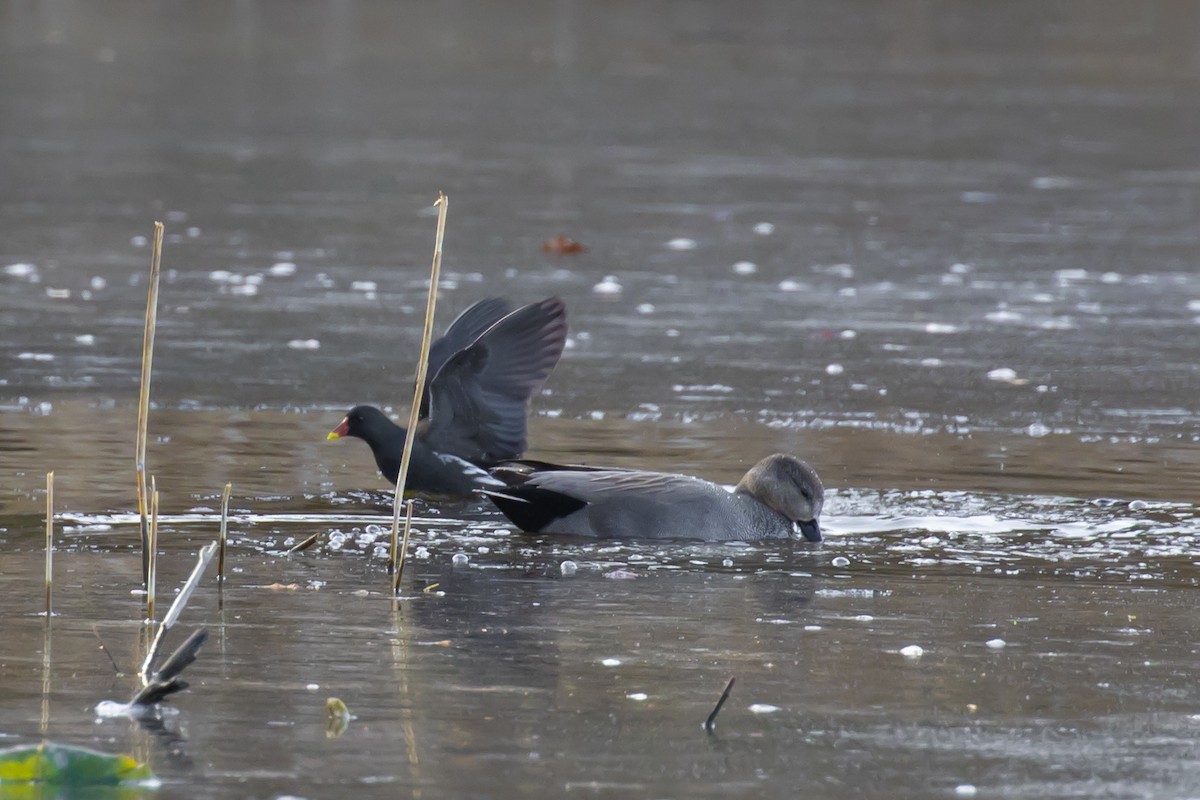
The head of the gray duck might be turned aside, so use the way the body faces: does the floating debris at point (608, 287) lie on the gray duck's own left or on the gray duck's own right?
on the gray duck's own left

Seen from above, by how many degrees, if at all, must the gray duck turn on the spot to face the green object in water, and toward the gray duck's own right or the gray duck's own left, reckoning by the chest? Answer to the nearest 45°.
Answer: approximately 135° to the gray duck's own right

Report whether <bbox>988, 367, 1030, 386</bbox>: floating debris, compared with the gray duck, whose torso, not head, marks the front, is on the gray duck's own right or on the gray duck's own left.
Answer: on the gray duck's own left

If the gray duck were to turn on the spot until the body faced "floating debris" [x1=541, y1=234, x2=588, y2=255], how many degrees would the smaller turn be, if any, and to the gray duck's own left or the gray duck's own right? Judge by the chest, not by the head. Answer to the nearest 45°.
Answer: approximately 90° to the gray duck's own left

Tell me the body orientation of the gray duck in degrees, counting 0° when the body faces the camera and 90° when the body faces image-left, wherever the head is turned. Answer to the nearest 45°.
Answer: approximately 270°

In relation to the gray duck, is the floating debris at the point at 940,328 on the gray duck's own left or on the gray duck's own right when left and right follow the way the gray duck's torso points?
on the gray duck's own left

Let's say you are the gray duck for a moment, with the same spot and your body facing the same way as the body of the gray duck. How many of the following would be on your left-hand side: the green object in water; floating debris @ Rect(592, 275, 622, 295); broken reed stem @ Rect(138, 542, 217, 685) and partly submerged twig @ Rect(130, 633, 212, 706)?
1

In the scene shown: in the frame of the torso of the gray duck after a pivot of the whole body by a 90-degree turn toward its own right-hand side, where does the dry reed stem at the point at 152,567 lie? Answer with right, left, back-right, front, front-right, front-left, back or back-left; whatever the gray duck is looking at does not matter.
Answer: front-right

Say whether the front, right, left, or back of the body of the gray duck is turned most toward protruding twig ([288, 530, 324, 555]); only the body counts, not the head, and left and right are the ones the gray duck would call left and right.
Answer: back

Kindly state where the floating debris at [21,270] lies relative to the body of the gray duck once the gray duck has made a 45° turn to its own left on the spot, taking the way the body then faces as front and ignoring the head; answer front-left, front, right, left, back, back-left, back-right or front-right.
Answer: left
